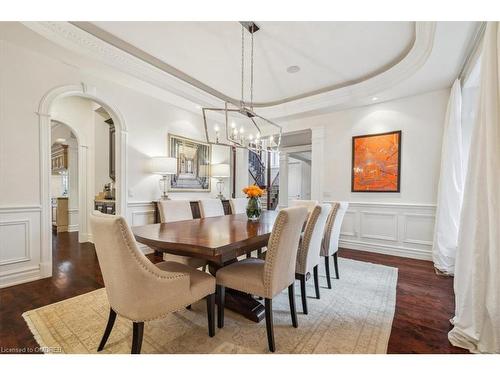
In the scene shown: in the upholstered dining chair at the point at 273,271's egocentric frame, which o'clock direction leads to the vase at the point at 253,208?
The vase is roughly at 1 o'clock from the upholstered dining chair.

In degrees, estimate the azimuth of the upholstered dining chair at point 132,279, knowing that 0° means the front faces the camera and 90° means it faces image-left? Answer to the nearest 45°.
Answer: approximately 225°

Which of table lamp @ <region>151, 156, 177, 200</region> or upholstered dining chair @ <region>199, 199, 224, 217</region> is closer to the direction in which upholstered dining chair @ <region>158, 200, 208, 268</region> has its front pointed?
the upholstered dining chair

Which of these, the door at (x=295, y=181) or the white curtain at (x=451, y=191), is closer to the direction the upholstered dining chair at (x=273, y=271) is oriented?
the door

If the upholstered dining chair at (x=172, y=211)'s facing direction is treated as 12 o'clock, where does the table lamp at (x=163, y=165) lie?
The table lamp is roughly at 7 o'clock from the upholstered dining chair.

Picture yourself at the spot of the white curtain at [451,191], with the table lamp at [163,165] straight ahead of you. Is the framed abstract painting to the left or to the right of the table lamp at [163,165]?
right

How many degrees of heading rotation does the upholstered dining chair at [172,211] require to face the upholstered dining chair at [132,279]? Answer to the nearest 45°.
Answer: approximately 45° to its right

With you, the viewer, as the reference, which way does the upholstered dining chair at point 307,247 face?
facing away from the viewer and to the left of the viewer

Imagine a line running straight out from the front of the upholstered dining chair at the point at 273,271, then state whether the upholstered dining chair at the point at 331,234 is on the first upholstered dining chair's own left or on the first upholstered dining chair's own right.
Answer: on the first upholstered dining chair's own right

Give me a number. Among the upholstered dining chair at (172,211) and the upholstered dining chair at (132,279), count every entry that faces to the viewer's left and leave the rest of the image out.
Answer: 0

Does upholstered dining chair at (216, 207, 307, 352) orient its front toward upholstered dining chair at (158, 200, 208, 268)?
yes

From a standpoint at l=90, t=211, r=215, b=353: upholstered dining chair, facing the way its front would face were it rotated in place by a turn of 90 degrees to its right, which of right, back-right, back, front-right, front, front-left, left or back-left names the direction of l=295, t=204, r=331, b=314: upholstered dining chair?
front-left

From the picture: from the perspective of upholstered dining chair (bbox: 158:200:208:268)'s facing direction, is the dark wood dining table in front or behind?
in front

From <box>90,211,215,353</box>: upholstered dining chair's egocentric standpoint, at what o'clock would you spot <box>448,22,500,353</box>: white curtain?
The white curtain is roughly at 2 o'clock from the upholstered dining chair.

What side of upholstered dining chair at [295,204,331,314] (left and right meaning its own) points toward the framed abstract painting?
right

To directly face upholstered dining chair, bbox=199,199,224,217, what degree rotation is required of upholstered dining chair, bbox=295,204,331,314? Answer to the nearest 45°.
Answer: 0° — it already faces it

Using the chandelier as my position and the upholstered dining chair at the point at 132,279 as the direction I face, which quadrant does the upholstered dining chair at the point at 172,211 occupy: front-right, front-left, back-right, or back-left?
front-right

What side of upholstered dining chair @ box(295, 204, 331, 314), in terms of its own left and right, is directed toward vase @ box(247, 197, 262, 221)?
front
